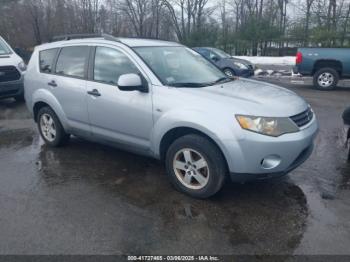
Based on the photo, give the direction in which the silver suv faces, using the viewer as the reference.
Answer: facing the viewer and to the right of the viewer

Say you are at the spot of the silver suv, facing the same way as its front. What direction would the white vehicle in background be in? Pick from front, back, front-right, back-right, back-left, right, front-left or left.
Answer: back
